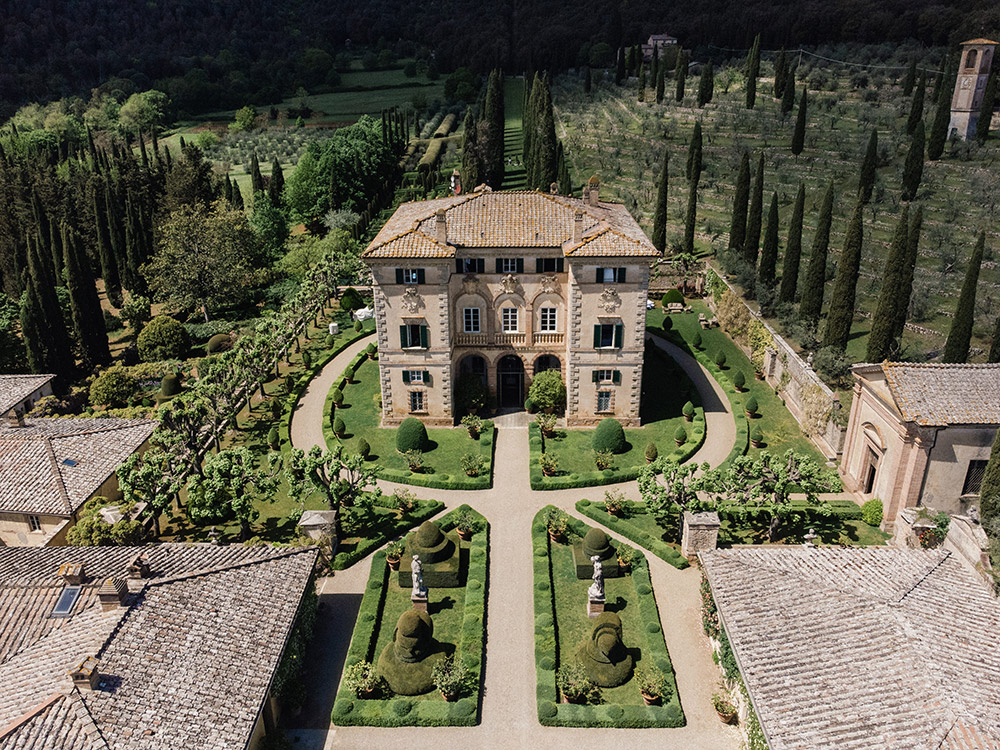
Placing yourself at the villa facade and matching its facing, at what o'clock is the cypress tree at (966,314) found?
The cypress tree is roughly at 9 o'clock from the villa facade.

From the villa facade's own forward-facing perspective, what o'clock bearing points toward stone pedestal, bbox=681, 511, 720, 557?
The stone pedestal is roughly at 11 o'clock from the villa facade.

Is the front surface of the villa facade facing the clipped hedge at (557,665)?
yes

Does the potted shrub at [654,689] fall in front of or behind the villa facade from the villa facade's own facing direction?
in front

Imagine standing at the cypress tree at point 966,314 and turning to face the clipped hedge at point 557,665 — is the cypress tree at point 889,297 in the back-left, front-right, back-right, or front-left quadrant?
front-right

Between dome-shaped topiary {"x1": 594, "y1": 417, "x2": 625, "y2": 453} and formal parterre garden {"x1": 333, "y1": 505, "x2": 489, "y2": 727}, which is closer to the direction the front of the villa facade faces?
the formal parterre garden

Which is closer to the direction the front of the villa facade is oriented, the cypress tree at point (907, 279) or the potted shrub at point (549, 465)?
the potted shrub

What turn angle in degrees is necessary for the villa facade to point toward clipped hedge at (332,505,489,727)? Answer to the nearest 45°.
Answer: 0° — it already faces it

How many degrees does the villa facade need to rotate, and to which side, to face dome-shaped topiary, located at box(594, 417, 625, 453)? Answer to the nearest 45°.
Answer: approximately 45° to its left

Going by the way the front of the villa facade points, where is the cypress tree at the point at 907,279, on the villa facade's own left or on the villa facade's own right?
on the villa facade's own left

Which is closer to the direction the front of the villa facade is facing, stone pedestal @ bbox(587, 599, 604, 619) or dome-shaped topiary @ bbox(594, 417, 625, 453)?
the stone pedestal

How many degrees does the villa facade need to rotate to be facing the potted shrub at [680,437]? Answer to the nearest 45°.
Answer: approximately 90° to its left

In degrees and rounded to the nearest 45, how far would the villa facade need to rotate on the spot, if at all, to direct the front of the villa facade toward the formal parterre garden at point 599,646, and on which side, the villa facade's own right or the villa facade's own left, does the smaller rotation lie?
0° — it already faces it

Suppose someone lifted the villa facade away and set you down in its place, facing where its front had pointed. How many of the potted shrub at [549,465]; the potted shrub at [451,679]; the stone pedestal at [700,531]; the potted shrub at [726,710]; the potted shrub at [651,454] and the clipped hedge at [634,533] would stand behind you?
0

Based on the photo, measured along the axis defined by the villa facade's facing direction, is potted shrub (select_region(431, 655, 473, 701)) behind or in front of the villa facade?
in front

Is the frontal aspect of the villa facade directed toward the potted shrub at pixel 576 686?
yes

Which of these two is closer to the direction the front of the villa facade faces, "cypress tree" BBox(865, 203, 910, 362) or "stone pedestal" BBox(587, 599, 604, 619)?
the stone pedestal

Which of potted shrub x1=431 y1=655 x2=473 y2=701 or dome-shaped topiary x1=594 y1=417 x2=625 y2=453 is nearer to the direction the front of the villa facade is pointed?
the potted shrub

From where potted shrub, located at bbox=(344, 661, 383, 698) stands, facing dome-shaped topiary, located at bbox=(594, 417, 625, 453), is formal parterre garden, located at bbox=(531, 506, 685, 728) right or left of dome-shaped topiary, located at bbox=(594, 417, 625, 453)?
right

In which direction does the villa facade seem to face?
toward the camera
